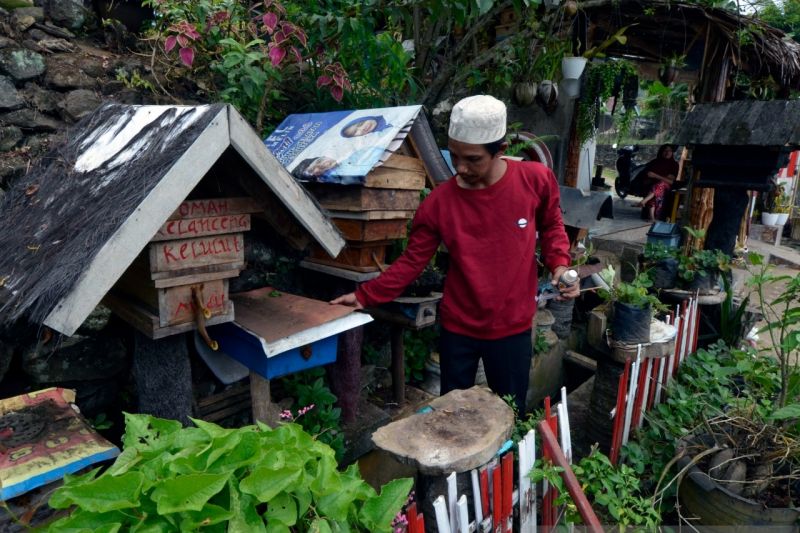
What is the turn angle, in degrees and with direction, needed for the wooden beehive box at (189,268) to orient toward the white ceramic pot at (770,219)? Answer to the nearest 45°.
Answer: approximately 90° to its left

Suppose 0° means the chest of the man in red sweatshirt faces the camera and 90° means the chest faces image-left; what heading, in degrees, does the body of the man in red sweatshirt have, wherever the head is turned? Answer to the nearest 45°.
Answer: approximately 0°

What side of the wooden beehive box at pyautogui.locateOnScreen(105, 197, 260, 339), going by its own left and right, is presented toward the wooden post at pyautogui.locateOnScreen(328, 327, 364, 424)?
left

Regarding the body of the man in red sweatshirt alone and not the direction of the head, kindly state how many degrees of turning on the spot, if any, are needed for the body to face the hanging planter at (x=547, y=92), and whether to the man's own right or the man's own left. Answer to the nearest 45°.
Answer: approximately 180°

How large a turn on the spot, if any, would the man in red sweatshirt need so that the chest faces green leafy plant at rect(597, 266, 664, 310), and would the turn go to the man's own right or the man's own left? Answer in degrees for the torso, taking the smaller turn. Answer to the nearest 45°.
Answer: approximately 135° to the man's own left

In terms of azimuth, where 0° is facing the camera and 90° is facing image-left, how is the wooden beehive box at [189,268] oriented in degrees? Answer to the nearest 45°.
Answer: approximately 315°

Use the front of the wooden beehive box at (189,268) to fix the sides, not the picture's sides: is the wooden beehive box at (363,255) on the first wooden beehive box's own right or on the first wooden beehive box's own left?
on the first wooden beehive box's own left

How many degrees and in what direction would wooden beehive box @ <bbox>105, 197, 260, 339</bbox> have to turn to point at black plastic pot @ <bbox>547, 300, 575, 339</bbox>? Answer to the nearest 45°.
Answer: approximately 90° to its left
